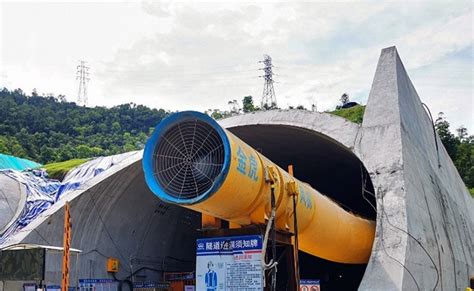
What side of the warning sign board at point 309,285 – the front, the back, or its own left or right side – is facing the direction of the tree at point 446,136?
back

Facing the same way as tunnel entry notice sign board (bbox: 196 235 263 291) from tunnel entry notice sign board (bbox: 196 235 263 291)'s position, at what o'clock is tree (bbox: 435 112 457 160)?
The tree is roughly at 7 o'clock from the tunnel entry notice sign board.

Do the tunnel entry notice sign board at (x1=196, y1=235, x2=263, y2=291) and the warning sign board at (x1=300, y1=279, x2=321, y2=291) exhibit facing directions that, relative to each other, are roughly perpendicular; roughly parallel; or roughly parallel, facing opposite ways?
roughly parallel

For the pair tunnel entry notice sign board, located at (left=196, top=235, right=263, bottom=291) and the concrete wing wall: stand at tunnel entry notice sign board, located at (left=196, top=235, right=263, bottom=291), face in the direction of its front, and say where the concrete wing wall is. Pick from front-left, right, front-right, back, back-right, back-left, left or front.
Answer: back-left

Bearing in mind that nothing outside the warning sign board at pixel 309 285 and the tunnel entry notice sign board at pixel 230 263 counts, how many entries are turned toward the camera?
2

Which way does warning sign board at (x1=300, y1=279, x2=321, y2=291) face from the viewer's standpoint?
toward the camera

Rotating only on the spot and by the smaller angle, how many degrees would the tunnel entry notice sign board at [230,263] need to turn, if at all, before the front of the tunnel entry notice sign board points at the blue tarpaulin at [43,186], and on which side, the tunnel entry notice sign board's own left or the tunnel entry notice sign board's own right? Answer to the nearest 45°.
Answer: approximately 135° to the tunnel entry notice sign board's own right
